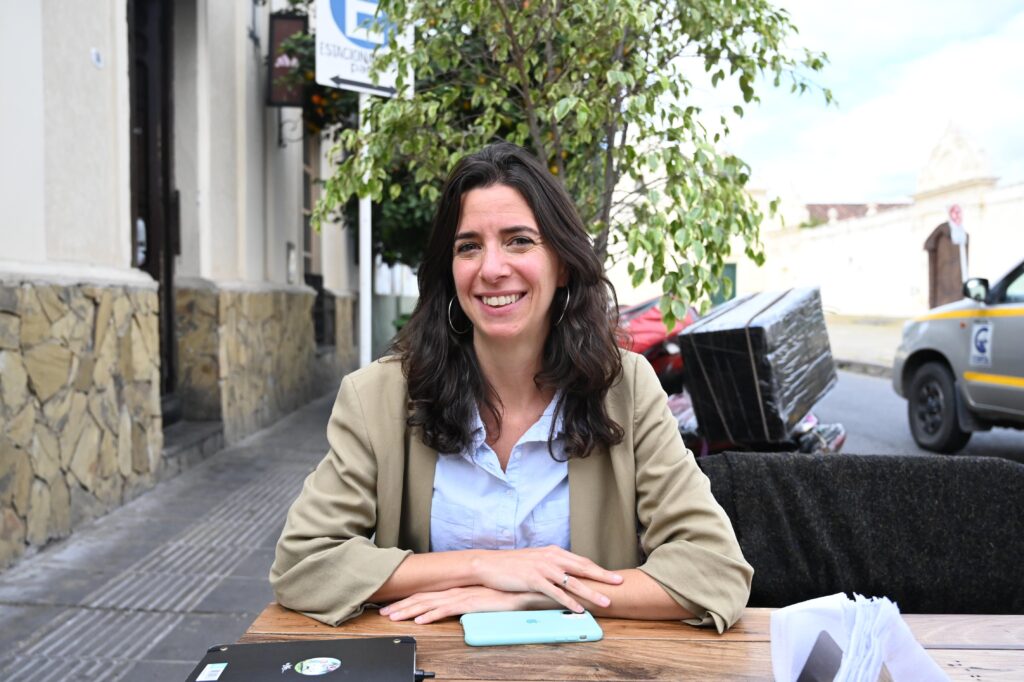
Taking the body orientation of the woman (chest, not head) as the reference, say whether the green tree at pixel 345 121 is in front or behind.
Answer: behind

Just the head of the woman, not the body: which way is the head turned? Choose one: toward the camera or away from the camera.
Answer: toward the camera

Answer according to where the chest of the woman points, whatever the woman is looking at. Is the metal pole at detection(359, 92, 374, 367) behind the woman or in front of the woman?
behind

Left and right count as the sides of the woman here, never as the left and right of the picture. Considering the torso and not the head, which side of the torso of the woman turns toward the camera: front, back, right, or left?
front

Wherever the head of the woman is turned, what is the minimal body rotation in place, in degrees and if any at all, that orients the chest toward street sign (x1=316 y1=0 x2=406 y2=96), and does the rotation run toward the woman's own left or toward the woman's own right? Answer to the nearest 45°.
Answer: approximately 180°

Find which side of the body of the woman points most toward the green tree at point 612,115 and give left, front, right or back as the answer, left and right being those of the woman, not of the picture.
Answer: back
